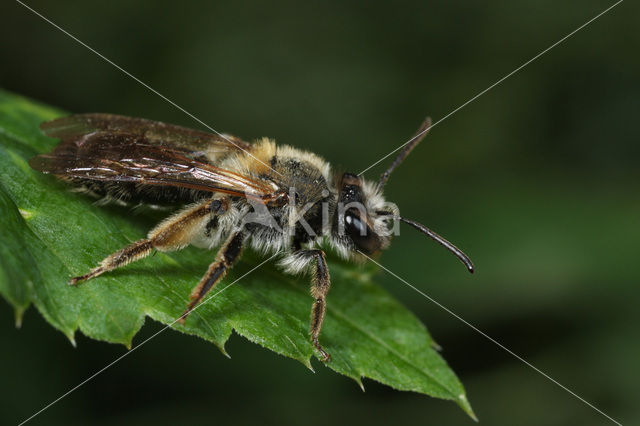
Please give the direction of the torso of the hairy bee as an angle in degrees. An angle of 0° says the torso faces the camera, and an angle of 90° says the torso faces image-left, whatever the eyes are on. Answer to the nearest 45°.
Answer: approximately 270°
